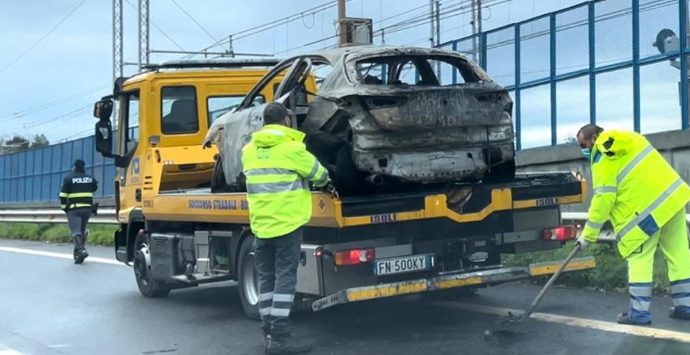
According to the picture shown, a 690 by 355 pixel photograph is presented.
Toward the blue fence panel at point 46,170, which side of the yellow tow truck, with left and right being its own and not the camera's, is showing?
front

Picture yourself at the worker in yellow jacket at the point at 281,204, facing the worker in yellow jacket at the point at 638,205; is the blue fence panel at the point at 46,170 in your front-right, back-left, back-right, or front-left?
back-left

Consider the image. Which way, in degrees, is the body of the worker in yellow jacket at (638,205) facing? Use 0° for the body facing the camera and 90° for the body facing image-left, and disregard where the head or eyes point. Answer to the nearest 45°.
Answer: approximately 90°

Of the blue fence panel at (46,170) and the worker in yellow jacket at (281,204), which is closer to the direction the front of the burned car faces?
the blue fence panel

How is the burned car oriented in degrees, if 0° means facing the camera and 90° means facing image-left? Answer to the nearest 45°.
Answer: approximately 135°

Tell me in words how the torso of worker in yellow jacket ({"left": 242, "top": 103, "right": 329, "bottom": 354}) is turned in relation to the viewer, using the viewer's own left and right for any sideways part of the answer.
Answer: facing away from the viewer and to the right of the viewer

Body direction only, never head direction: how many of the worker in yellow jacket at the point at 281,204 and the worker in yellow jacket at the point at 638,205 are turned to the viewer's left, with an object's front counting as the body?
1
